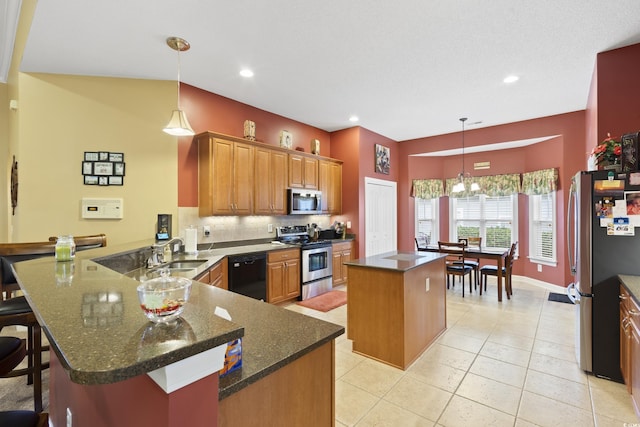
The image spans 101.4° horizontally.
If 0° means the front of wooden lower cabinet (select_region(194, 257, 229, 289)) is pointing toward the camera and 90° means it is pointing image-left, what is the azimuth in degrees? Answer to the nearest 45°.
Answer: approximately 315°

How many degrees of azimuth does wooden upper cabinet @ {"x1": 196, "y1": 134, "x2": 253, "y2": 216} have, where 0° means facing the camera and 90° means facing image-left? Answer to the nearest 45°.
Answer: approximately 315°

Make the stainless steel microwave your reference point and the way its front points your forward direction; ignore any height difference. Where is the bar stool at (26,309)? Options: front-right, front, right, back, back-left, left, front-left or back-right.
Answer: right

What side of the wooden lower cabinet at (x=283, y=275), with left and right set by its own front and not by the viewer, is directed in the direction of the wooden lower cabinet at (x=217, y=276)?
right

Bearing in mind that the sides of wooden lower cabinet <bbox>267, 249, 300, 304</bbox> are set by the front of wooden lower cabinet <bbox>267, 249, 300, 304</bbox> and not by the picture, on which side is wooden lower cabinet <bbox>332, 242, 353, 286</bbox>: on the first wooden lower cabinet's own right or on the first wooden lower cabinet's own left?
on the first wooden lower cabinet's own left

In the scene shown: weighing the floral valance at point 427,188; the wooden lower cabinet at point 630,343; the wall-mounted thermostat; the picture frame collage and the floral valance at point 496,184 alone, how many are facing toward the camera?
4

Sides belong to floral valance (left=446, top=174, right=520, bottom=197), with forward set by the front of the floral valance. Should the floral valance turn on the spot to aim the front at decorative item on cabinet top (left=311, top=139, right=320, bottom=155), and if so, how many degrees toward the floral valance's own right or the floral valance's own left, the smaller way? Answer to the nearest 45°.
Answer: approximately 45° to the floral valance's own right
